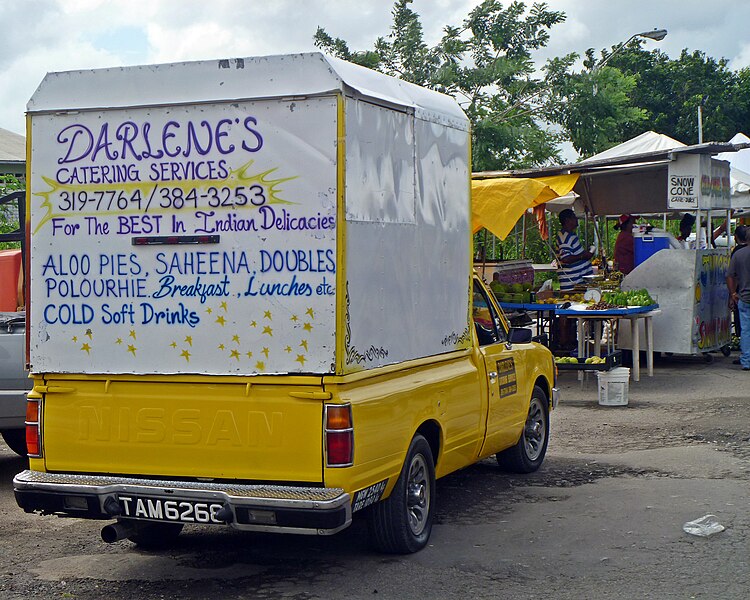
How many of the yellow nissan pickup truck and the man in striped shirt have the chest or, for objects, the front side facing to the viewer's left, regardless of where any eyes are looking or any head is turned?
0

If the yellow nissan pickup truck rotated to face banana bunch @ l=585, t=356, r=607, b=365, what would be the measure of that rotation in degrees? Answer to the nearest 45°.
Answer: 0° — it already faces it

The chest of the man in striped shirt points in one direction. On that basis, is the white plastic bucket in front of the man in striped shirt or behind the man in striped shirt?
in front

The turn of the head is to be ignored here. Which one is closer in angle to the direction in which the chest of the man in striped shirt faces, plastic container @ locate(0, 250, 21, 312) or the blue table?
the blue table

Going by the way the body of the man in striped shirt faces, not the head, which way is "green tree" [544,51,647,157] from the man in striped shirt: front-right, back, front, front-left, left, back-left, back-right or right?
back-left

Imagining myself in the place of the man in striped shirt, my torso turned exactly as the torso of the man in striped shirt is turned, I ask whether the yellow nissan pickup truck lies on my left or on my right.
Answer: on my right

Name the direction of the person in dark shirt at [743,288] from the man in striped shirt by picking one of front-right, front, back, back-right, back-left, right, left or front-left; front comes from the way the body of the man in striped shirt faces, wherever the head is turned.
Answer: front-left

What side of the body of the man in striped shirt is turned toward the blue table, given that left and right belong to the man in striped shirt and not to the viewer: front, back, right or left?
right

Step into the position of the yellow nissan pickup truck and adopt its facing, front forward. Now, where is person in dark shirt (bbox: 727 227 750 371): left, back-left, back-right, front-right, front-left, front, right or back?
front

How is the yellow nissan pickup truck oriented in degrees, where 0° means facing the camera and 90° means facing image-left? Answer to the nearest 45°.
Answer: approximately 225°

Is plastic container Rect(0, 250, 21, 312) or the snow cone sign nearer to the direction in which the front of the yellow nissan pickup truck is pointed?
the snow cone sign

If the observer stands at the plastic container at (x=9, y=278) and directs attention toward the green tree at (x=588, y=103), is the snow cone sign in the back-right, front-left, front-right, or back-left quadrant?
front-right
